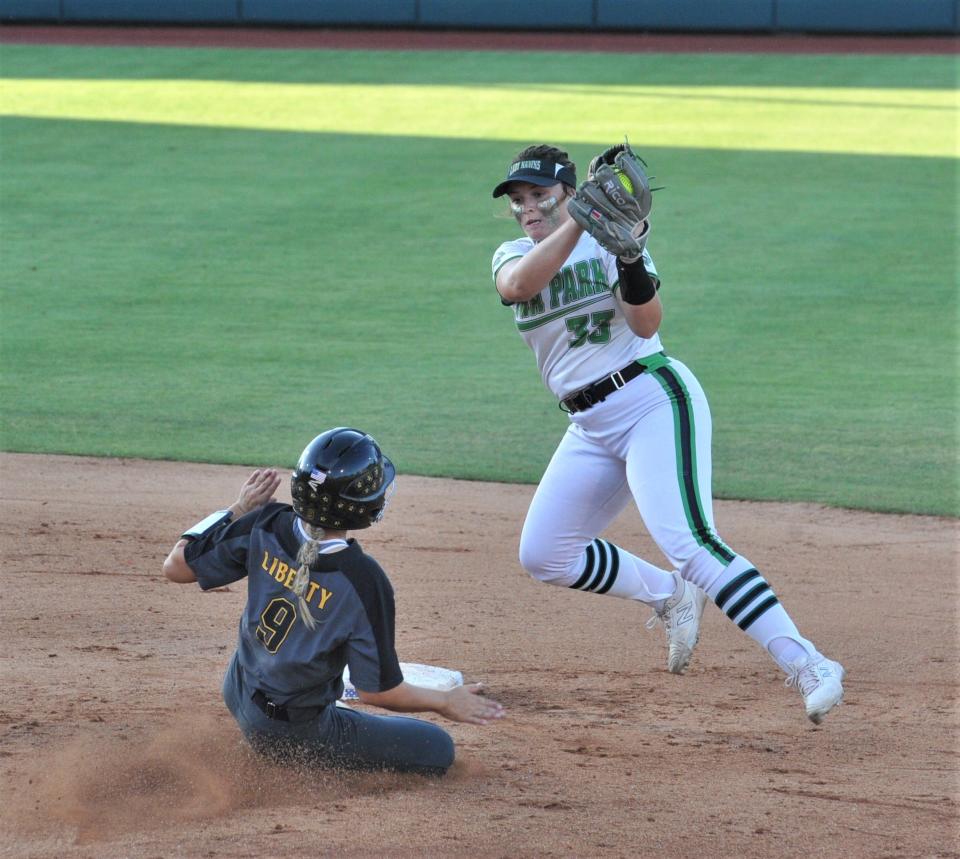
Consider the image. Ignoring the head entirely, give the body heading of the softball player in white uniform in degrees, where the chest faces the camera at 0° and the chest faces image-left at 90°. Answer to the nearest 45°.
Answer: approximately 45°

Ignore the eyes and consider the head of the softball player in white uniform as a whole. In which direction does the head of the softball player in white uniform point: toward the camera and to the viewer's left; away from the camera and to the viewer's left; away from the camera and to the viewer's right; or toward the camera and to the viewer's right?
toward the camera and to the viewer's left
